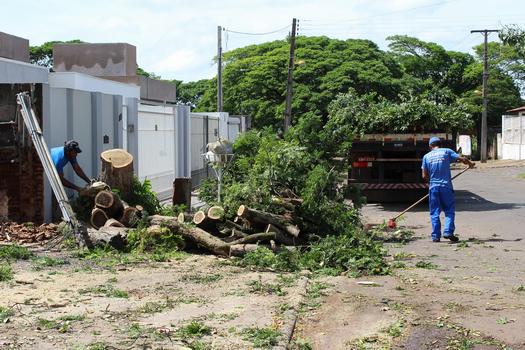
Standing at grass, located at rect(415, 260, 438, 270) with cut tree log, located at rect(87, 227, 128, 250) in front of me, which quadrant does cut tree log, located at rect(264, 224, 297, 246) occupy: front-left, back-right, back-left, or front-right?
front-right

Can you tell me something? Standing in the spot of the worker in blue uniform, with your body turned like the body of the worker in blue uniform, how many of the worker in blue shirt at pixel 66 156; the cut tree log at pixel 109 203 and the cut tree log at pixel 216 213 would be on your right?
0

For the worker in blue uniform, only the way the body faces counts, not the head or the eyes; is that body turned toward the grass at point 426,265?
no

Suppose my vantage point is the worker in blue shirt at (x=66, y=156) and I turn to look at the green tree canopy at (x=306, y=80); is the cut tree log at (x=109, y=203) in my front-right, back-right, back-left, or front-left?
back-right

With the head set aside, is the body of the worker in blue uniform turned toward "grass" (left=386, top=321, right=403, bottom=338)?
no

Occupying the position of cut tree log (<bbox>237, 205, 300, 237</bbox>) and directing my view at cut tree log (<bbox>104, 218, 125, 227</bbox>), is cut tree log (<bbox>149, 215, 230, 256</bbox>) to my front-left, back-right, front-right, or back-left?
front-left

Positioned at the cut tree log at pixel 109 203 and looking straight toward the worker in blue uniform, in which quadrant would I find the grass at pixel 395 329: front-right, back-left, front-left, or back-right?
front-right

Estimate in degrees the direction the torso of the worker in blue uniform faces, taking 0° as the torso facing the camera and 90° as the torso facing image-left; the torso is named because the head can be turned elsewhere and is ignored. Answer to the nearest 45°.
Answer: approximately 180°
